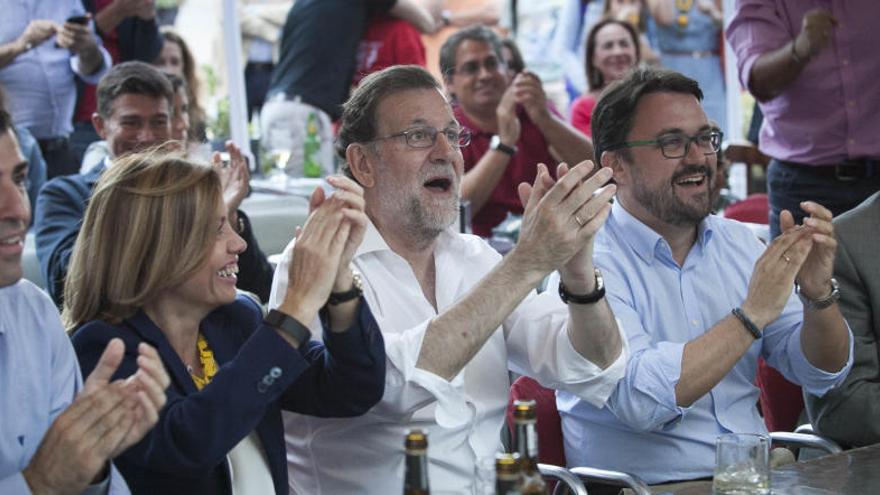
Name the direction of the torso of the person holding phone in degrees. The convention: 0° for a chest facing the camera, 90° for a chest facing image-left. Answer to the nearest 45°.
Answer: approximately 315°

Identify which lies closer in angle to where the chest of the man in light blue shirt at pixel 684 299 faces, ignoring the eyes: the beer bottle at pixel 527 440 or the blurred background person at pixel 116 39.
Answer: the beer bottle

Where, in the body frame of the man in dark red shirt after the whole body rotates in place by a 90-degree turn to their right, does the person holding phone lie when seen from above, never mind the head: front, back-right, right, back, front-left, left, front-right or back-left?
front-right

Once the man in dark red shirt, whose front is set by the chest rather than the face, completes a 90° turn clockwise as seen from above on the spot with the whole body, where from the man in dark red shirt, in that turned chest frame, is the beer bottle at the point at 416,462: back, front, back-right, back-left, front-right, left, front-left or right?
front-left

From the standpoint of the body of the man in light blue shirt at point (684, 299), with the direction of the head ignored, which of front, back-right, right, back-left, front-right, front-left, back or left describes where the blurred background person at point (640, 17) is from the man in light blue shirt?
back-left

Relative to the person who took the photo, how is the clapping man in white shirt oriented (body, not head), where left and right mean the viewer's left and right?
facing the viewer and to the right of the viewer

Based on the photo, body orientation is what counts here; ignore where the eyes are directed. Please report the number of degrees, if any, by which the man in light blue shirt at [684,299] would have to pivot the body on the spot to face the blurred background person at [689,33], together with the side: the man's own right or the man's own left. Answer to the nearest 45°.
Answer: approximately 135° to the man's own left

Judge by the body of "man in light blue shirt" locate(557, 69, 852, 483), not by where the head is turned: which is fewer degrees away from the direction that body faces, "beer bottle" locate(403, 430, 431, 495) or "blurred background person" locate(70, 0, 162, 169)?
the beer bottle

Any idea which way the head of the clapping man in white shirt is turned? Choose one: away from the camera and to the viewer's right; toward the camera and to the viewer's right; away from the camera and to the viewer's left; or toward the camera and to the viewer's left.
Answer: toward the camera and to the viewer's right

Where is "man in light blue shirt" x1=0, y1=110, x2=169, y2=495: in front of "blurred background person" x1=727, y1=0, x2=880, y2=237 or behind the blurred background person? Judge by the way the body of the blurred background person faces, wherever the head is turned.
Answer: in front

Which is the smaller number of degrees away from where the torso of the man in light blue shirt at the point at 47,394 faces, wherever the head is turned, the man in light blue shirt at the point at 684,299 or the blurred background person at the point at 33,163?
the man in light blue shirt

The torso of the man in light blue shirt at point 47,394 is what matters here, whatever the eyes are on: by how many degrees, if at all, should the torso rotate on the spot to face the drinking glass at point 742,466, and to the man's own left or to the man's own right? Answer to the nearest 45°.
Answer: approximately 45° to the man's own left

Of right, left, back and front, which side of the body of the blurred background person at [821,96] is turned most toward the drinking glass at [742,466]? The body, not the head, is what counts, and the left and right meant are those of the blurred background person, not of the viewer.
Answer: front

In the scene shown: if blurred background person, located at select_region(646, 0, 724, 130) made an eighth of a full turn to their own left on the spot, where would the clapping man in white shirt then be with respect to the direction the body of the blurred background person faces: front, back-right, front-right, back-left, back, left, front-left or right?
front-right
